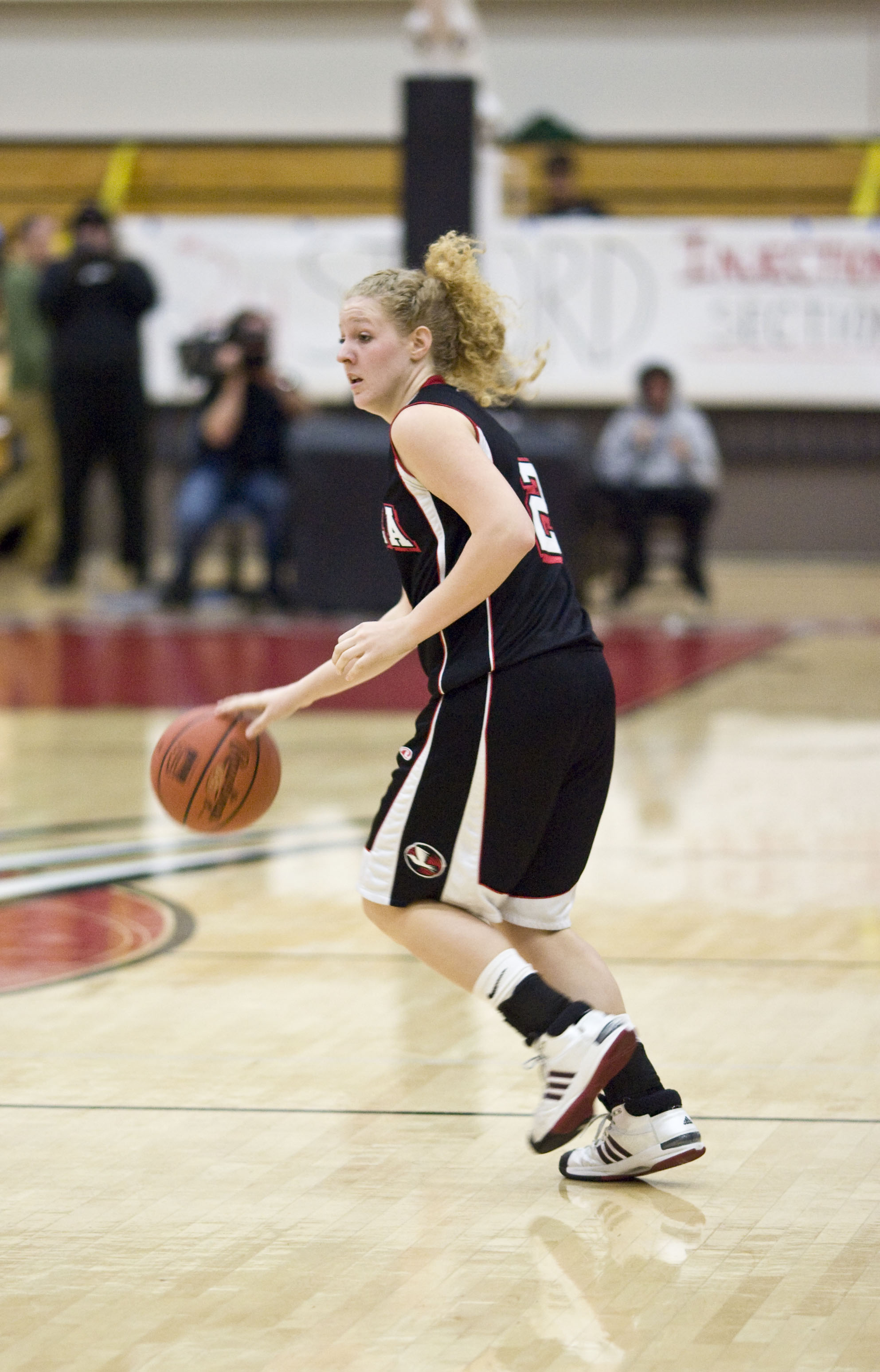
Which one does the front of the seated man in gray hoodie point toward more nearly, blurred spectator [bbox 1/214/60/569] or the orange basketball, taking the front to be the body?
the orange basketball

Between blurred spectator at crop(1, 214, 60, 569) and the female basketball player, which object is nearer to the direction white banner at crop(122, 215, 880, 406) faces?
the female basketball player

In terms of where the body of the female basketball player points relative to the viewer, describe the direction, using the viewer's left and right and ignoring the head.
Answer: facing to the left of the viewer

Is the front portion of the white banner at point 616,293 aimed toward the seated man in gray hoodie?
yes

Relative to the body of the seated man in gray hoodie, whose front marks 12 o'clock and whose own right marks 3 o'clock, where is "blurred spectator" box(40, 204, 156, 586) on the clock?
The blurred spectator is roughly at 3 o'clock from the seated man in gray hoodie.

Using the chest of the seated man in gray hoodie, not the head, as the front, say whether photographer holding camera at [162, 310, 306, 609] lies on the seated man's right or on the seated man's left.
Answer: on the seated man's right

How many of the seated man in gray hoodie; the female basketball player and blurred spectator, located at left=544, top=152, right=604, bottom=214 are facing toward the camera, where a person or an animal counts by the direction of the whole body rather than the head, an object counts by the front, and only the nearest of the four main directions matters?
2

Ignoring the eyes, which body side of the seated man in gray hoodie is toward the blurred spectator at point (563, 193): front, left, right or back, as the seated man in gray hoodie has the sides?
back
